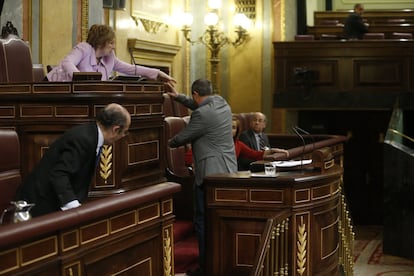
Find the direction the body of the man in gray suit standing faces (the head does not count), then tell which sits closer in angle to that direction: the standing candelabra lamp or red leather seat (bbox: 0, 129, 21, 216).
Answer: the standing candelabra lamp

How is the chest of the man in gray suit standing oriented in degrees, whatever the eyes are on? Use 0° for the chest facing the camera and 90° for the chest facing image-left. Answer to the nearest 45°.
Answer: approximately 135°

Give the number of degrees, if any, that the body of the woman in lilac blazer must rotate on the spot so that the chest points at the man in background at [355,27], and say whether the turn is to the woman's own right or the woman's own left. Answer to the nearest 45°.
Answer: approximately 90° to the woman's own left

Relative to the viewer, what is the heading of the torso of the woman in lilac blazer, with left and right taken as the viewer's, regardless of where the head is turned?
facing the viewer and to the right of the viewer

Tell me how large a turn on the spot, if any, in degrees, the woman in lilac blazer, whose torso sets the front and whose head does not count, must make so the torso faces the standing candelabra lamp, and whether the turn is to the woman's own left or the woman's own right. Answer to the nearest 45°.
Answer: approximately 135° to the woman's own left

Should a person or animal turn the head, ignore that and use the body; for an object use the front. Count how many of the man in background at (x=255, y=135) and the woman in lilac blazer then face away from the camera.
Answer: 0

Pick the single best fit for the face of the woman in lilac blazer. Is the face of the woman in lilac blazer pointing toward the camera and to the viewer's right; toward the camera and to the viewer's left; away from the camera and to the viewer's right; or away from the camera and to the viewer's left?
toward the camera and to the viewer's right

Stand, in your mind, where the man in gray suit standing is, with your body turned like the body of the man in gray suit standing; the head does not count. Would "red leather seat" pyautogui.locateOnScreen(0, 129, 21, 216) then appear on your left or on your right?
on your left

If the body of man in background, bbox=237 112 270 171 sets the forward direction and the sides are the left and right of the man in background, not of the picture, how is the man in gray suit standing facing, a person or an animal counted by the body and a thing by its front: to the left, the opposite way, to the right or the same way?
the opposite way

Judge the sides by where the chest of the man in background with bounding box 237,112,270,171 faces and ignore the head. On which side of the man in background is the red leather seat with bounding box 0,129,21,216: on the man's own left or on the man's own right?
on the man's own right

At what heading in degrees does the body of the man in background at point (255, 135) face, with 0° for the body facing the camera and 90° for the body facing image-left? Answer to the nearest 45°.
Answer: approximately 315°
